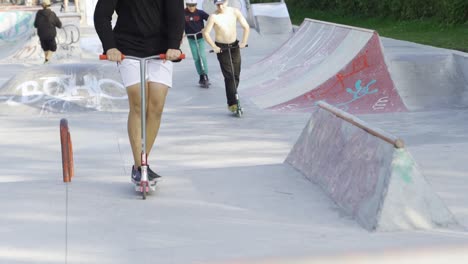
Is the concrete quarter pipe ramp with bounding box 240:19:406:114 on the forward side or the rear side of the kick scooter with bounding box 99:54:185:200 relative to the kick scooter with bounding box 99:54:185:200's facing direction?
on the rear side

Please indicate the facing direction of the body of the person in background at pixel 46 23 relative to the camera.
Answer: away from the camera

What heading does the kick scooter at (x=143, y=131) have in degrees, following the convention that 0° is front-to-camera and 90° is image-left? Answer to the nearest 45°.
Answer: approximately 0°

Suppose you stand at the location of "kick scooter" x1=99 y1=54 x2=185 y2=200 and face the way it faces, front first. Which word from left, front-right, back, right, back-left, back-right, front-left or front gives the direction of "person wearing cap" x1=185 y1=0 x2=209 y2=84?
back

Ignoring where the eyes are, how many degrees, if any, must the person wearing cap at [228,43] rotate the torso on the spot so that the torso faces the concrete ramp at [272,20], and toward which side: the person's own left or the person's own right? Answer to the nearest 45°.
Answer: approximately 180°
